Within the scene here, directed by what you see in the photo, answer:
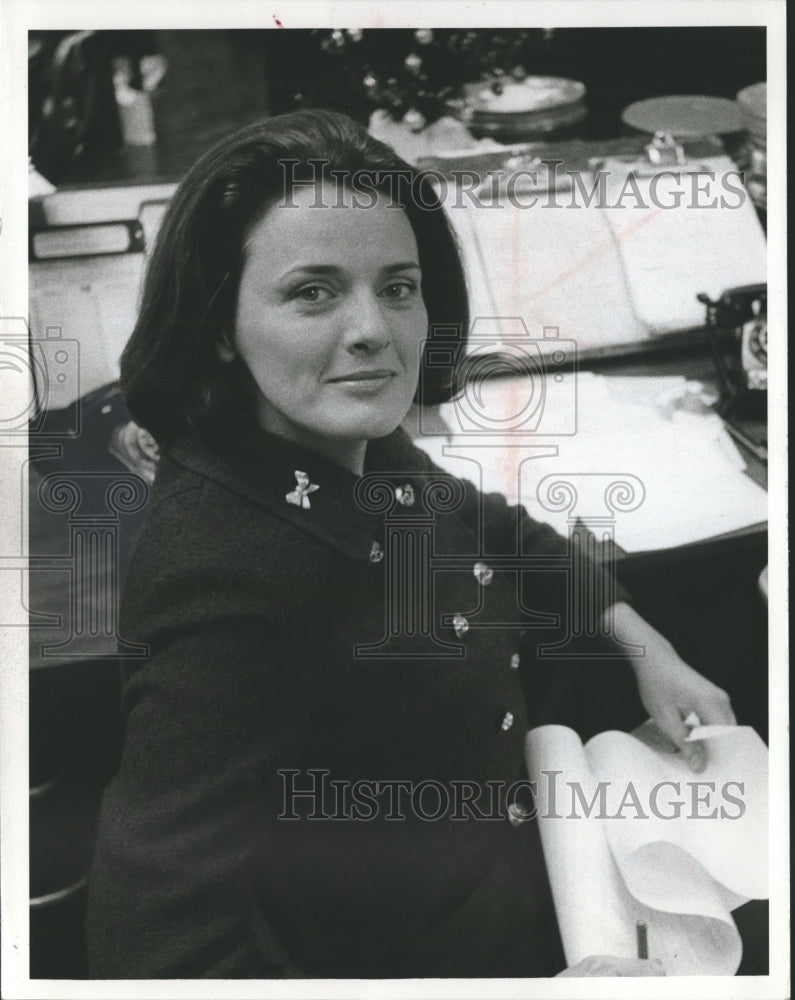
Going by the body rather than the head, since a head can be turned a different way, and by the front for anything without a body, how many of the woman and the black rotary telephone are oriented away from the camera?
0

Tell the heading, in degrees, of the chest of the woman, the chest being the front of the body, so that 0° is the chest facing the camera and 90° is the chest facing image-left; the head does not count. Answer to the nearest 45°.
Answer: approximately 315°

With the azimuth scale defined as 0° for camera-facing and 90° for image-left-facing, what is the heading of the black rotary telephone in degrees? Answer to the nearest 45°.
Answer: approximately 0°
